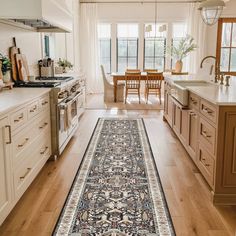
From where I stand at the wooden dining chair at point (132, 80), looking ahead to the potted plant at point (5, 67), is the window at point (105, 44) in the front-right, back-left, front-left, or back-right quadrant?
back-right

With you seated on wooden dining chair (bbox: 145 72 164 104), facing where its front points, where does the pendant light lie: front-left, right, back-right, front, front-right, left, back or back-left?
back

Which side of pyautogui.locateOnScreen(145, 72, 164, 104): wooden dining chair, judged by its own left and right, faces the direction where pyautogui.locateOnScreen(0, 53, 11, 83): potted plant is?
back

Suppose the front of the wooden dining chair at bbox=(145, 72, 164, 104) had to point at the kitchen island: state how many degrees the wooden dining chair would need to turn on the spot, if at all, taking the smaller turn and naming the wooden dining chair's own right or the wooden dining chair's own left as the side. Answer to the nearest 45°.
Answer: approximately 180°

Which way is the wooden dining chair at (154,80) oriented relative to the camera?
away from the camera

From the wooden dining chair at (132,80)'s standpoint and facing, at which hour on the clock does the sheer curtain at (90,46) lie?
The sheer curtain is roughly at 11 o'clock from the wooden dining chair.

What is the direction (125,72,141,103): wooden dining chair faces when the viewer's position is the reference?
facing away from the viewer

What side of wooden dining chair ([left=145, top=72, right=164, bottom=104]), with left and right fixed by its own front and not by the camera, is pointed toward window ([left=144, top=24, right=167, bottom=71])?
front

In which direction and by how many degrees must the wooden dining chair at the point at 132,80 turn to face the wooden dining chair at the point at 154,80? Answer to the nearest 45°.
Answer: approximately 90° to its right

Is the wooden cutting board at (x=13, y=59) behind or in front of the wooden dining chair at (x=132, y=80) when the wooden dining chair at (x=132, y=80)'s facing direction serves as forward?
behind

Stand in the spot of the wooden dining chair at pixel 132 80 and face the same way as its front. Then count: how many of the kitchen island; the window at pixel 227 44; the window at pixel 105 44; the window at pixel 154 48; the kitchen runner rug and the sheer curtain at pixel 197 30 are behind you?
2

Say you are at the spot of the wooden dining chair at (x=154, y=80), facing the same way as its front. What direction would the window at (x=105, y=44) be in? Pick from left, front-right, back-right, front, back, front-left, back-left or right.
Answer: front-left

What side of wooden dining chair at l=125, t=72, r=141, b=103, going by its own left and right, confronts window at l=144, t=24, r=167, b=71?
front

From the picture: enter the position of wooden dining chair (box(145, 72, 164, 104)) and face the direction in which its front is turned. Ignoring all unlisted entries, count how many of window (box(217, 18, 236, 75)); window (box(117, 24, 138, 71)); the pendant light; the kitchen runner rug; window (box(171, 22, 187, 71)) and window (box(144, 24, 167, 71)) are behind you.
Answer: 2

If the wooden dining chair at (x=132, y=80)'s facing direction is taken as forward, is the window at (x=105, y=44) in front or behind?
in front

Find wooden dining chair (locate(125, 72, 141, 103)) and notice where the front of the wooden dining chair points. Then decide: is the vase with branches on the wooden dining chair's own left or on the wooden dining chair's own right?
on the wooden dining chair's own right
